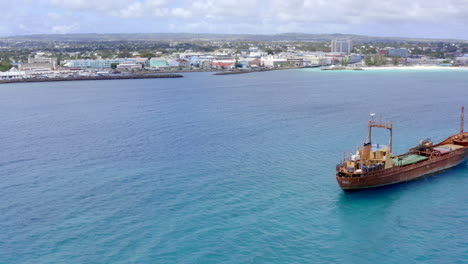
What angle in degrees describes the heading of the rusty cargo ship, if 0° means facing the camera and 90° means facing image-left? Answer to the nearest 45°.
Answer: approximately 225°
